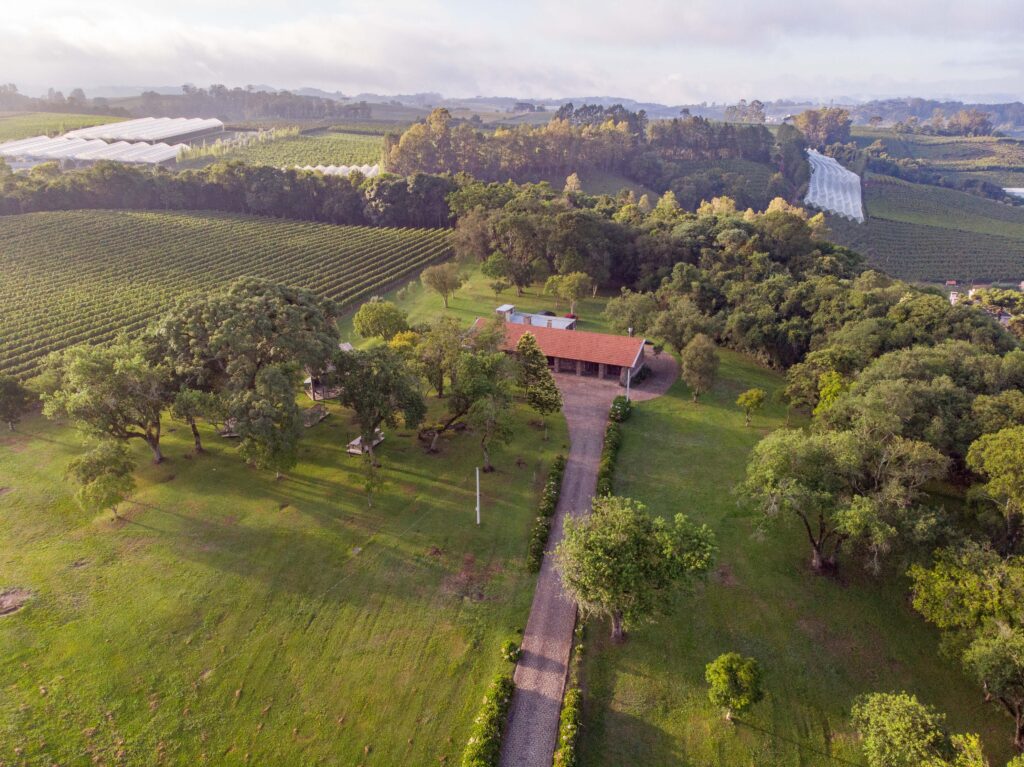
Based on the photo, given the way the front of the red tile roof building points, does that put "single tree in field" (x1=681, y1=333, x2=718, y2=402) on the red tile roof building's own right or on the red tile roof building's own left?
on the red tile roof building's own left

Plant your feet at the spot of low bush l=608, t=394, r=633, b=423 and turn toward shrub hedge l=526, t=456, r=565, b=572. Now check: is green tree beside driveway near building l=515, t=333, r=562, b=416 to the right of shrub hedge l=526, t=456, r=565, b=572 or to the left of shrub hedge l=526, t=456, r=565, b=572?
right

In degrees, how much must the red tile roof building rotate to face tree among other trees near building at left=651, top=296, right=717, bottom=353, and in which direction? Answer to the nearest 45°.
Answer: approximately 90° to its left

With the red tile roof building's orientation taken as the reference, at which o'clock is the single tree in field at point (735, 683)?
The single tree in field is roughly at 12 o'clock from the red tile roof building.

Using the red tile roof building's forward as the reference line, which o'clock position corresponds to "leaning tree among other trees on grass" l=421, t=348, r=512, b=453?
The leaning tree among other trees on grass is roughly at 1 o'clock from the red tile roof building.

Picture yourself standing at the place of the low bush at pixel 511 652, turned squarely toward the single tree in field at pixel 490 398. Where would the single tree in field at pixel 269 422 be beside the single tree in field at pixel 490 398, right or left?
left

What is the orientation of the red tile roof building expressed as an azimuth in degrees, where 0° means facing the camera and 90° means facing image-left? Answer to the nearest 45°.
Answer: approximately 0°
